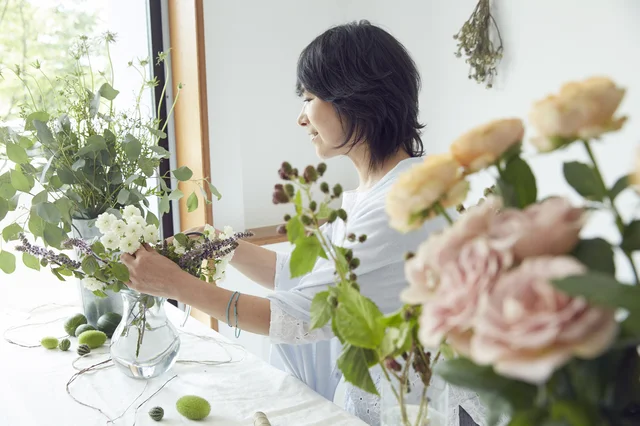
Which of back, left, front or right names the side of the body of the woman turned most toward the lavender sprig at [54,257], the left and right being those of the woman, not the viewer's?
front

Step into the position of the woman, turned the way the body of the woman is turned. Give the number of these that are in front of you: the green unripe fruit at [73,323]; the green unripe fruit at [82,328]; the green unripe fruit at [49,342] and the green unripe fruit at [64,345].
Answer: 4

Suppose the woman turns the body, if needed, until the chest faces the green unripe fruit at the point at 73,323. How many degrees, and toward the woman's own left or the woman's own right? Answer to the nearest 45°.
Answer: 0° — they already face it

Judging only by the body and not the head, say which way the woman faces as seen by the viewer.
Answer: to the viewer's left

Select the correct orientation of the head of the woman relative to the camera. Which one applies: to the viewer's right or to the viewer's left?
to the viewer's left

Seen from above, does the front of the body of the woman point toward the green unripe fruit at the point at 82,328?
yes

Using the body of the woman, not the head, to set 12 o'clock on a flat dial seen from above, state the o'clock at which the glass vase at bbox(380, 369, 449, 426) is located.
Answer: The glass vase is roughly at 9 o'clock from the woman.
